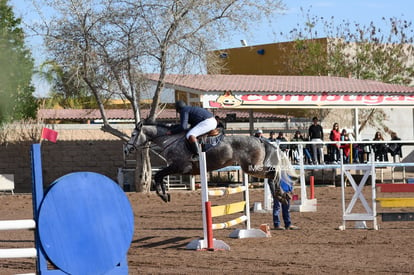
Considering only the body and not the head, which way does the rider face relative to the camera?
to the viewer's left

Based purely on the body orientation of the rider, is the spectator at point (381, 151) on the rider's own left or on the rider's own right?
on the rider's own right

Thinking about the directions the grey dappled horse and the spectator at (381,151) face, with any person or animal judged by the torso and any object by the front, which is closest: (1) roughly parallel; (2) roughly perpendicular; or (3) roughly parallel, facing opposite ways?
roughly perpendicular

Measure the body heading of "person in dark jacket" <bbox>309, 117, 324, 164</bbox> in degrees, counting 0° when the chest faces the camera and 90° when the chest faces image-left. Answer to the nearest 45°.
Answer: approximately 0°

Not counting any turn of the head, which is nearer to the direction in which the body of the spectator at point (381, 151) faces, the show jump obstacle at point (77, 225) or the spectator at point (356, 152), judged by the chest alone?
the show jump obstacle

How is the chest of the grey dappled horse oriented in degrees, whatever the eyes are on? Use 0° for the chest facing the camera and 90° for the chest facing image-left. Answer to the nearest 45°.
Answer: approximately 90°
